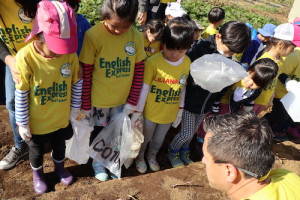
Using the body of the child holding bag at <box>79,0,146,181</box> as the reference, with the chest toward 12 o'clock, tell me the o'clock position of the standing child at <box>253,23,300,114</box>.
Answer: The standing child is roughly at 8 o'clock from the child holding bag.

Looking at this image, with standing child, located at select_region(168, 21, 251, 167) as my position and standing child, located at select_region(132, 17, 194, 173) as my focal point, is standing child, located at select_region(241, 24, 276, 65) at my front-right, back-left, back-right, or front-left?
back-right

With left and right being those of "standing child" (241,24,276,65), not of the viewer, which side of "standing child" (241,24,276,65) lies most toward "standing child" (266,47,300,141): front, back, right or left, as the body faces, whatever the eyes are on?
front

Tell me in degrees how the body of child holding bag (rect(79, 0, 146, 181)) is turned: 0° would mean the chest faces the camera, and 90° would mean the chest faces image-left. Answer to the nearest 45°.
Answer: approximately 0°

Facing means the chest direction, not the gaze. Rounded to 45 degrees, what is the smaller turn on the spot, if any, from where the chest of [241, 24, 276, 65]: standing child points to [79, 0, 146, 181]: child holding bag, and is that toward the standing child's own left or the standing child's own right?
approximately 45° to the standing child's own right

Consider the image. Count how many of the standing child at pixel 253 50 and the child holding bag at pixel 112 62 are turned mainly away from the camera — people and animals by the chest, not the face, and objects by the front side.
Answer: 0

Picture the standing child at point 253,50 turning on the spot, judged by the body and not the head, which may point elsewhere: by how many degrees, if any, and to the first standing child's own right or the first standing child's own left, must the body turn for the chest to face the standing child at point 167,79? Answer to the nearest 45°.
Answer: approximately 45° to the first standing child's own right

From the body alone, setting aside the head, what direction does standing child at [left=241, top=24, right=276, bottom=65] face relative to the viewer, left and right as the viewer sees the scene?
facing the viewer and to the right of the viewer
